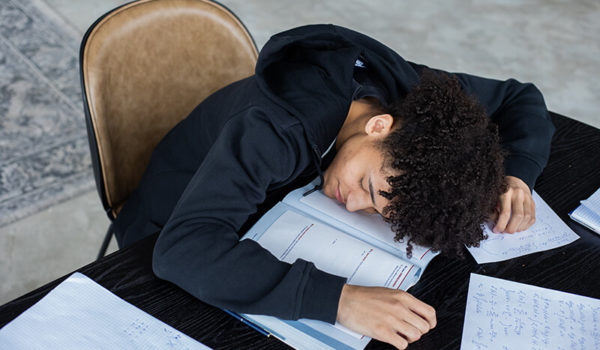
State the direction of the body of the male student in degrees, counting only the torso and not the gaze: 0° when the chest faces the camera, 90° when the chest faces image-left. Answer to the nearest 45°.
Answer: approximately 315°

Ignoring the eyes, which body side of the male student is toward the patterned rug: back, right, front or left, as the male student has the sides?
back

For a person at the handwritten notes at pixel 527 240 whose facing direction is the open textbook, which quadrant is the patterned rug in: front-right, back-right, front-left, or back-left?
front-right

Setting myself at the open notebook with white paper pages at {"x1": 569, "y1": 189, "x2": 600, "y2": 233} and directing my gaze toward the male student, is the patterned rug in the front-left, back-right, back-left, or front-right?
front-right

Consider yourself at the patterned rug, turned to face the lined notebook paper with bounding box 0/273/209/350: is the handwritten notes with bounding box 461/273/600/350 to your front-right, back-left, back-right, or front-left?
front-left
